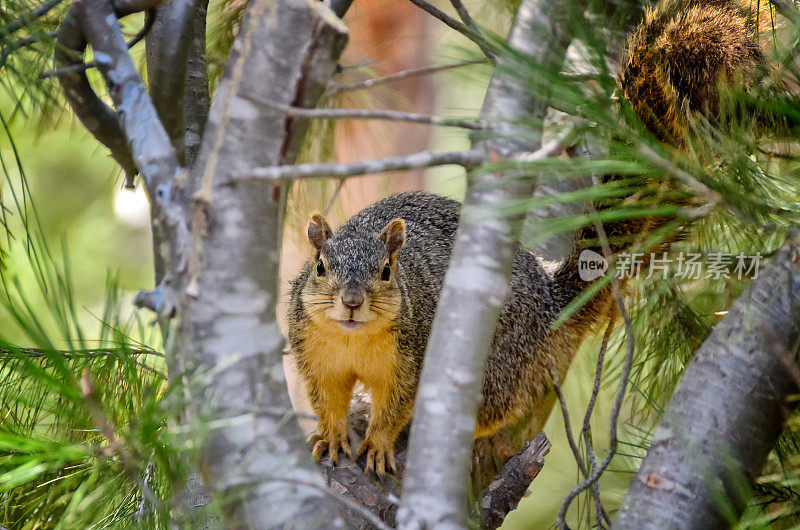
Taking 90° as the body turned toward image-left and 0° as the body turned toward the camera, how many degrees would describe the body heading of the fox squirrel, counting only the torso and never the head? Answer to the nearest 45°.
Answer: approximately 45°

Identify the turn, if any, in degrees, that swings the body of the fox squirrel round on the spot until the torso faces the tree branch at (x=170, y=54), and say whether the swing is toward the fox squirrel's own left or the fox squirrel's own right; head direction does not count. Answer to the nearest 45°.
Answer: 0° — it already faces it

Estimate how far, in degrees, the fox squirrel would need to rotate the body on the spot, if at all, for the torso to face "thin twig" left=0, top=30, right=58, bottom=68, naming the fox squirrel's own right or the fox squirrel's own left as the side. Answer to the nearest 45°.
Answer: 0° — it already faces it

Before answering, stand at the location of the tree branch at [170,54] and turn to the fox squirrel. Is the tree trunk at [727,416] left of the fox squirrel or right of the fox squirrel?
right

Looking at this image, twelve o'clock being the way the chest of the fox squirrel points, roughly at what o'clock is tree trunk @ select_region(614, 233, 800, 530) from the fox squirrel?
The tree trunk is roughly at 9 o'clock from the fox squirrel.

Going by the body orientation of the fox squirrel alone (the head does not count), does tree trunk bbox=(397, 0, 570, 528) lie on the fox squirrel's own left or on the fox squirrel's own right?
on the fox squirrel's own left
